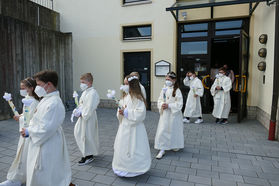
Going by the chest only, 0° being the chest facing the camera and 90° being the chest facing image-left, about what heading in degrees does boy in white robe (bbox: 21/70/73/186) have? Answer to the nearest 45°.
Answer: approximately 90°

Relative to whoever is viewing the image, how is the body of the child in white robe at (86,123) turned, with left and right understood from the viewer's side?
facing the viewer and to the left of the viewer

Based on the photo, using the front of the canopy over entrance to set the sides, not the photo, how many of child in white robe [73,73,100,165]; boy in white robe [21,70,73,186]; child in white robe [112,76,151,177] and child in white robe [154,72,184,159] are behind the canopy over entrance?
0

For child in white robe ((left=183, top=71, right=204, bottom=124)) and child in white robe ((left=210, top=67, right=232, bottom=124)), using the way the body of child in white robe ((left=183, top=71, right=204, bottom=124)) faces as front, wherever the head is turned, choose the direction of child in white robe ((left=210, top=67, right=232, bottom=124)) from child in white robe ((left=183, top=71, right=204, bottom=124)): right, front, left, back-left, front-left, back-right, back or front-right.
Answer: back-left

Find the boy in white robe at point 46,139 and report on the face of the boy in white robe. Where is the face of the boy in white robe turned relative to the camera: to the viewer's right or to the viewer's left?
to the viewer's left

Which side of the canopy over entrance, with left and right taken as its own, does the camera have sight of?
front

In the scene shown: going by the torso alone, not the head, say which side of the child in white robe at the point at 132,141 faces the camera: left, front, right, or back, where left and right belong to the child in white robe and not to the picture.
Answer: left

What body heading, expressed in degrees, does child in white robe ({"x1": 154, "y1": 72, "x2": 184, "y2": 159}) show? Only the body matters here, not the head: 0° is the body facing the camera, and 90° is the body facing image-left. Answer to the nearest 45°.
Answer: approximately 45°

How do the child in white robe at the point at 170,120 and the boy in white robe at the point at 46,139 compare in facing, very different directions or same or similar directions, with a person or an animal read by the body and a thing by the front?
same or similar directions

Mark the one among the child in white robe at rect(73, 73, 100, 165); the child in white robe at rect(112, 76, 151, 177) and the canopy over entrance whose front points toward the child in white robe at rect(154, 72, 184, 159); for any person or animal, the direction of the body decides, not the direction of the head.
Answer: the canopy over entrance
